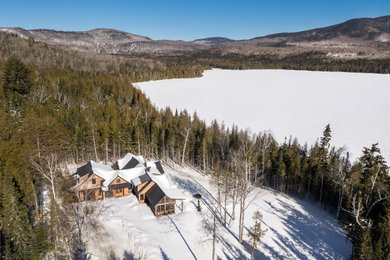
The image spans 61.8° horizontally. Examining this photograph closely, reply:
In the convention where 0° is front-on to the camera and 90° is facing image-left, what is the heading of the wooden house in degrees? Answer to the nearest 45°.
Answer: approximately 0°
